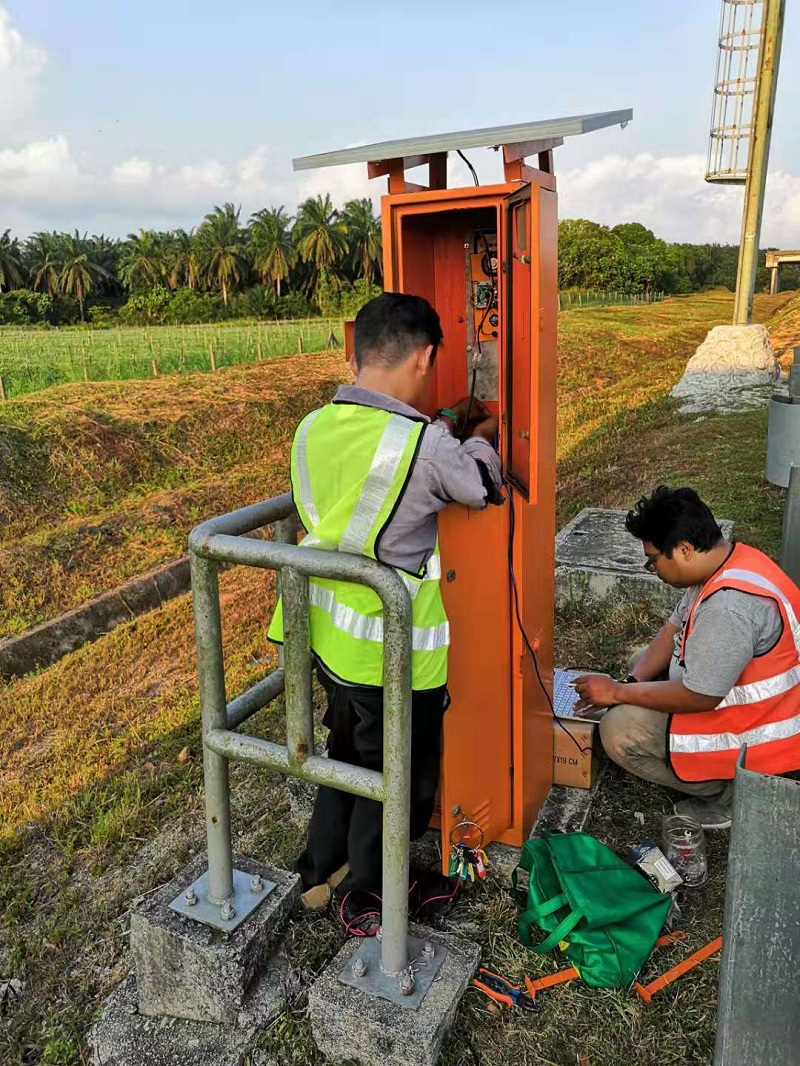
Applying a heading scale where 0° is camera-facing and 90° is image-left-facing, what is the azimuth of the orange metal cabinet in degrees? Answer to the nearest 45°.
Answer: approximately 45°

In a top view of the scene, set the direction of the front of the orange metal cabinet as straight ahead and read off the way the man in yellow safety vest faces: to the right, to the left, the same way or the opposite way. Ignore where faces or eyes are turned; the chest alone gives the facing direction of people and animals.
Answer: the opposite way

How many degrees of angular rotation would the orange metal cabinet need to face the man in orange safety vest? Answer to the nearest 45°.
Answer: approximately 135° to its left

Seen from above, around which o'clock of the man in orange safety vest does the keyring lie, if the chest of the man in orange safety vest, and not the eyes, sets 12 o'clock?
The keyring is roughly at 11 o'clock from the man in orange safety vest.

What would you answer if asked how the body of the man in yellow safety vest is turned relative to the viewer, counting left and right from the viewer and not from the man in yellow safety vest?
facing away from the viewer and to the right of the viewer

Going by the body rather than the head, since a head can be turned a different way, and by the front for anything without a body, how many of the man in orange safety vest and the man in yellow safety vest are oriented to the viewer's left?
1

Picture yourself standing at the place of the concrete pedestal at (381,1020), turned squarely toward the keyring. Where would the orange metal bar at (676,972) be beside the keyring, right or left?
right

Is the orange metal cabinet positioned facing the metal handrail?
yes

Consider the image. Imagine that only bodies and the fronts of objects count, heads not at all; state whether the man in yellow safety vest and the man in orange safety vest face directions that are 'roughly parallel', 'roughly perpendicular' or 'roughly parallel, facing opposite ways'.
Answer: roughly perpendicular

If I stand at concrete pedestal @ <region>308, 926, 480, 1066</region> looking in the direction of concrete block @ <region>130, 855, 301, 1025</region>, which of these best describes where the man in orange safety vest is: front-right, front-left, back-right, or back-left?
back-right

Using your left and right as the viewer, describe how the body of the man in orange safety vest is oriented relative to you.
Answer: facing to the left of the viewer

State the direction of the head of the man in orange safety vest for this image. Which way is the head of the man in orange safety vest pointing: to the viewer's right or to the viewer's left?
to the viewer's left

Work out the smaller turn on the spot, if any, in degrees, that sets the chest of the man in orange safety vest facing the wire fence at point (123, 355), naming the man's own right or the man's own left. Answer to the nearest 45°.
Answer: approximately 45° to the man's own right
